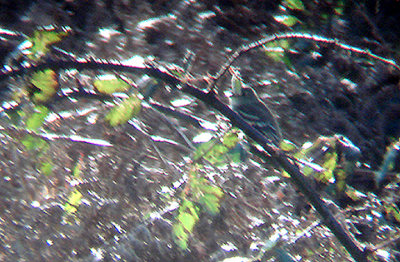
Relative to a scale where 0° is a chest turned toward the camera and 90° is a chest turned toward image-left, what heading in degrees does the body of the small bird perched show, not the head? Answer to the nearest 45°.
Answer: approximately 90°
